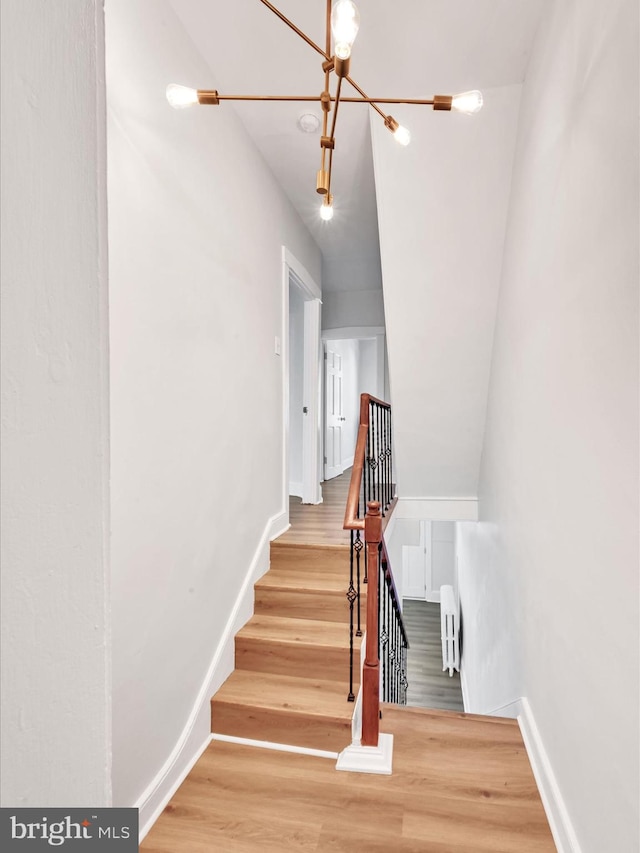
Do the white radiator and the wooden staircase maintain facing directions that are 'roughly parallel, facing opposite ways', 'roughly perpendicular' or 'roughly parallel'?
roughly perpendicular

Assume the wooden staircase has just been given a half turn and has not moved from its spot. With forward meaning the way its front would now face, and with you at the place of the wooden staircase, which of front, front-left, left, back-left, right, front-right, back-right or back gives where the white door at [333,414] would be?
front

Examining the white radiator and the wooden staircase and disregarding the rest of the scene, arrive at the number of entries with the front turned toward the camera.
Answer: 1

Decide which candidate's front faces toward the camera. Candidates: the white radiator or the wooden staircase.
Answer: the wooden staircase

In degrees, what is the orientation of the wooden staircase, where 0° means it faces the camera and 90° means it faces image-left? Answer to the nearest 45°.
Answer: approximately 0°

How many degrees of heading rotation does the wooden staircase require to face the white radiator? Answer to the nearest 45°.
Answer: approximately 135° to its left

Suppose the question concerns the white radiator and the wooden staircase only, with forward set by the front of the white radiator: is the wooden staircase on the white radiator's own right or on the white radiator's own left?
on the white radiator's own left

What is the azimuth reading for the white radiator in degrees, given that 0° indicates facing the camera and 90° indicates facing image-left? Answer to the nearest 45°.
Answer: approximately 90°
